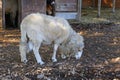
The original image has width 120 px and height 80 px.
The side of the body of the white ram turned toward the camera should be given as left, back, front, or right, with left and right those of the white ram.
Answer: right
